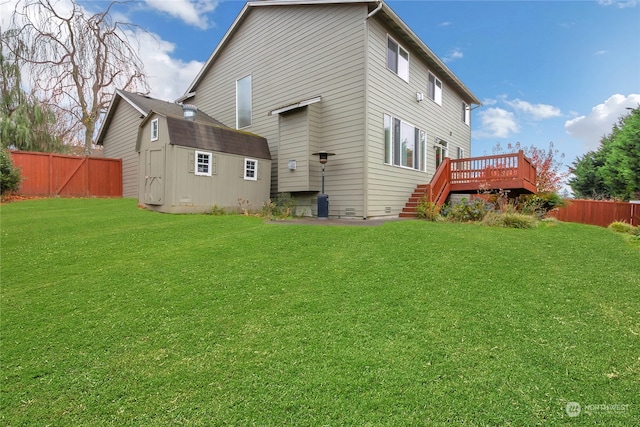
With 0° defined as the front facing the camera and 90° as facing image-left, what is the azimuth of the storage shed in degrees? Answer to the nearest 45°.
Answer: approximately 45°

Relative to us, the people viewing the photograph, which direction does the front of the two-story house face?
facing away from the viewer and to the left of the viewer

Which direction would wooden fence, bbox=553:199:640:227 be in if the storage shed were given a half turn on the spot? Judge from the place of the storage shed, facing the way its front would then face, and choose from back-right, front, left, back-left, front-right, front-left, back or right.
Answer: front-right

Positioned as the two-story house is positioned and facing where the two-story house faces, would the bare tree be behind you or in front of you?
in front

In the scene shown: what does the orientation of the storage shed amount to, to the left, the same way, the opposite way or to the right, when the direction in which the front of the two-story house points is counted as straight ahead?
to the left

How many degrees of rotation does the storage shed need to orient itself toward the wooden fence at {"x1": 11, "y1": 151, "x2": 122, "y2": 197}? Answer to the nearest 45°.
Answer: approximately 90° to its right

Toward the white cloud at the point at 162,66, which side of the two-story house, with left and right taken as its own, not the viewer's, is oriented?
front

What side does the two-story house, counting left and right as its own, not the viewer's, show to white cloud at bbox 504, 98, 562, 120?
right

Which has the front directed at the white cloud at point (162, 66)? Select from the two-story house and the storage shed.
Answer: the two-story house

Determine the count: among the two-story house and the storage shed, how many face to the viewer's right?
0

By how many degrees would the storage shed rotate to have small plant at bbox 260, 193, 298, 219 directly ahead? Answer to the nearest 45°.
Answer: approximately 135° to its left

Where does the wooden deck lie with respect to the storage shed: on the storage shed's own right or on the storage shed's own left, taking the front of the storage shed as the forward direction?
on the storage shed's own left
